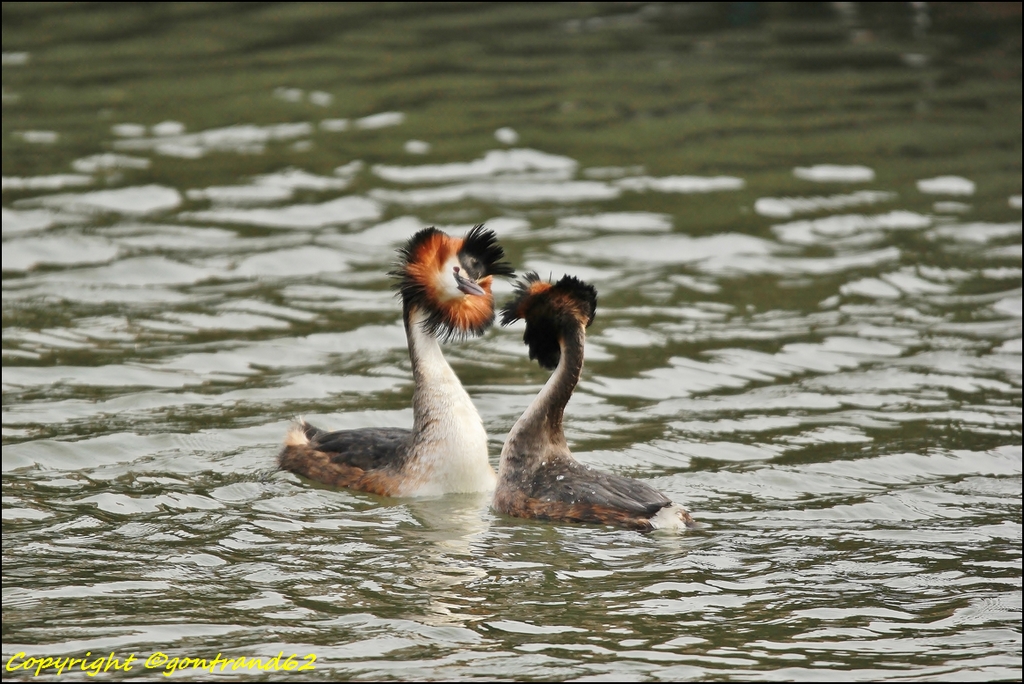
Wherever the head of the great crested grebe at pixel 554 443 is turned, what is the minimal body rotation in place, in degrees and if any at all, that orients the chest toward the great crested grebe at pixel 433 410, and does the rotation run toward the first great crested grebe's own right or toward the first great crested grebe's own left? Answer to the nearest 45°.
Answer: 0° — it already faces it

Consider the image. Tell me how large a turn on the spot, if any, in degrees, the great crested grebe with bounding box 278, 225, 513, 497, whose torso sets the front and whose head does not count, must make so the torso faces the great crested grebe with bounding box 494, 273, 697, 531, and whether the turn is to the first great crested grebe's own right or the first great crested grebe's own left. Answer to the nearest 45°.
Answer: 0° — it already faces it

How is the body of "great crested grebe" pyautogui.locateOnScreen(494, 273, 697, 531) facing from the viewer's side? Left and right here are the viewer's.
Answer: facing away from the viewer and to the left of the viewer

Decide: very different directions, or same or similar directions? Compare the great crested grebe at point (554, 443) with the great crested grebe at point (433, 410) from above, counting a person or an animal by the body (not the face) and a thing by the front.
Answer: very different directions
